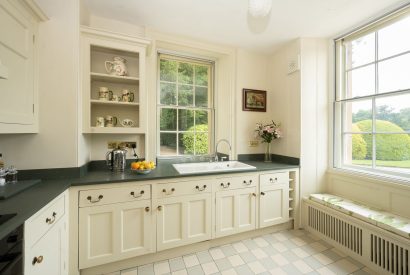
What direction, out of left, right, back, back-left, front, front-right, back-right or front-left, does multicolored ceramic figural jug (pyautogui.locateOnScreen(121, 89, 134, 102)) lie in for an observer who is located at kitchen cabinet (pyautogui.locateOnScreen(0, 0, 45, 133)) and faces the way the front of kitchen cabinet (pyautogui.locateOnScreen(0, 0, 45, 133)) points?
front-left

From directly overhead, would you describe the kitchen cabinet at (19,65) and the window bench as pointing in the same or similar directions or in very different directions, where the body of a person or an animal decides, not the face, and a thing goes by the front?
very different directions

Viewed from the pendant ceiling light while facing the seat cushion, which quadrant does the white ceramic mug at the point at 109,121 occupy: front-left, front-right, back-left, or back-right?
back-left

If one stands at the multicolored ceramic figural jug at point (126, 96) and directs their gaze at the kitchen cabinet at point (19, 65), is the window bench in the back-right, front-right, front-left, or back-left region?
back-left

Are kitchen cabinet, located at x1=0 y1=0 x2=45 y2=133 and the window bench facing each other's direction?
yes

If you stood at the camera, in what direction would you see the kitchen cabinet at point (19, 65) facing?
facing the viewer and to the right of the viewer

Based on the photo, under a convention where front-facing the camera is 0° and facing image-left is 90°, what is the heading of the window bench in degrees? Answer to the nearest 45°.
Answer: approximately 45°

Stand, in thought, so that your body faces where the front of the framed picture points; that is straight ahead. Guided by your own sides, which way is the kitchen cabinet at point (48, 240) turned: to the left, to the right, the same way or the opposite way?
to the left
